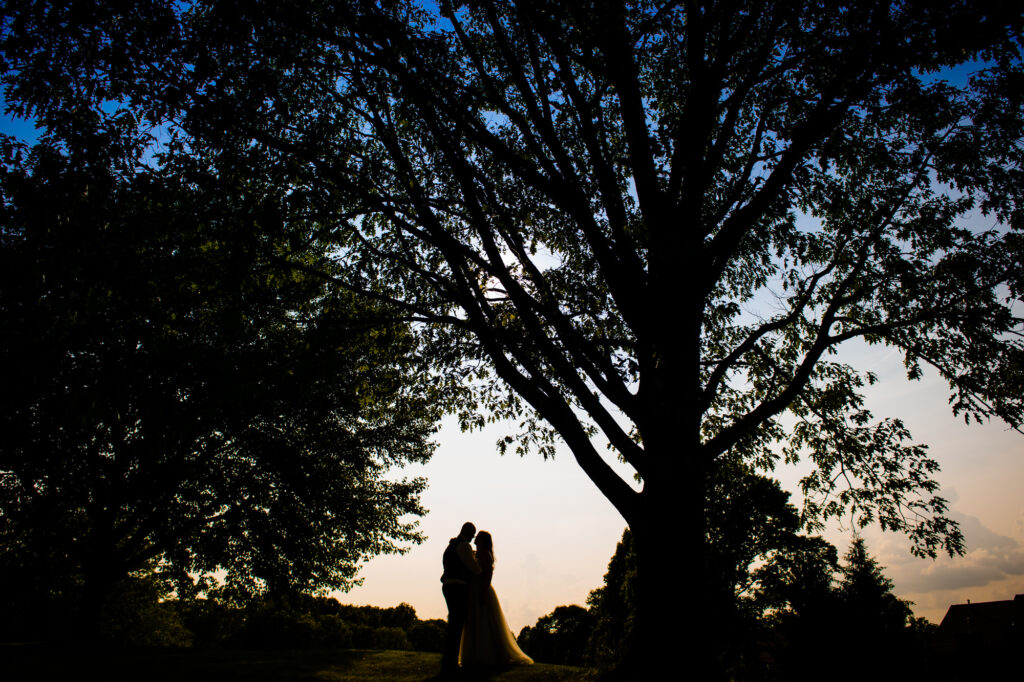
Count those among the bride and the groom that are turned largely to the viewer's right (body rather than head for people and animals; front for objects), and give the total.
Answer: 1

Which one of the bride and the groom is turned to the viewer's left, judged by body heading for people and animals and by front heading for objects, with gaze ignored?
the bride

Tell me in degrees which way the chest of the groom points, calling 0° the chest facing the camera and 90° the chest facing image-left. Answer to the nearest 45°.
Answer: approximately 270°

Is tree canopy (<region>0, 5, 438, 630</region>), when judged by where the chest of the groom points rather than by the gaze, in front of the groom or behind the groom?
behind

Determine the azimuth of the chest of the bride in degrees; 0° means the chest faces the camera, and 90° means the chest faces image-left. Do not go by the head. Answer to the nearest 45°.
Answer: approximately 90°

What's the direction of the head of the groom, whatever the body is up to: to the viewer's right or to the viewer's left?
to the viewer's right

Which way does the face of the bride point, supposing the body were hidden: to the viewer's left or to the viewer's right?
to the viewer's left

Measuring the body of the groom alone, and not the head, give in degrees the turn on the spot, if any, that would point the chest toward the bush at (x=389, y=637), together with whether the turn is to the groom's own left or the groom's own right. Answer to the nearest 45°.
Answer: approximately 90° to the groom's own left

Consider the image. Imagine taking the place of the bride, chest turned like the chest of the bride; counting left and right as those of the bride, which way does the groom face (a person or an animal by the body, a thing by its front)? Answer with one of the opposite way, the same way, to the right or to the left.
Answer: the opposite way
